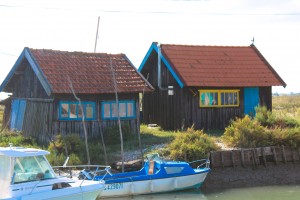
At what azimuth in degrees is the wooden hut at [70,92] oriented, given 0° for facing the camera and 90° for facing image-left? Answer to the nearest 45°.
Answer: approximately 45°

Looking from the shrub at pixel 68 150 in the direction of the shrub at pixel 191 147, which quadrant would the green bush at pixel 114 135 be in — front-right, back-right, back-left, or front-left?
front-left

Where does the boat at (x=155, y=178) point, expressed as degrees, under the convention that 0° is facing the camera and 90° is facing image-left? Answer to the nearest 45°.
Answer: approximately 270°

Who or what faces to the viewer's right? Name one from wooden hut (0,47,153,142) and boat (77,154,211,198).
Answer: the boat

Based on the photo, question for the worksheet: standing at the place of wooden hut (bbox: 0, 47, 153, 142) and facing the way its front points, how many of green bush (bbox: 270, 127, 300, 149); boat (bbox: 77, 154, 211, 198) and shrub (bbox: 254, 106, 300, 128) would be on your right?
0

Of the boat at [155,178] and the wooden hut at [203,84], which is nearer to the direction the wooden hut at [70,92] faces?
the boat

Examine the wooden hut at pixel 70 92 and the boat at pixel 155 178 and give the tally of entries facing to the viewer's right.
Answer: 1
